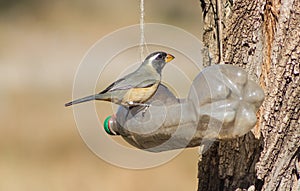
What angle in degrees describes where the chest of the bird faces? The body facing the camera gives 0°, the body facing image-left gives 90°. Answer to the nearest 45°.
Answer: approximately 270°

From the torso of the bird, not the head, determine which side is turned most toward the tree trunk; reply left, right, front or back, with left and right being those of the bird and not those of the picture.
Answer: front
